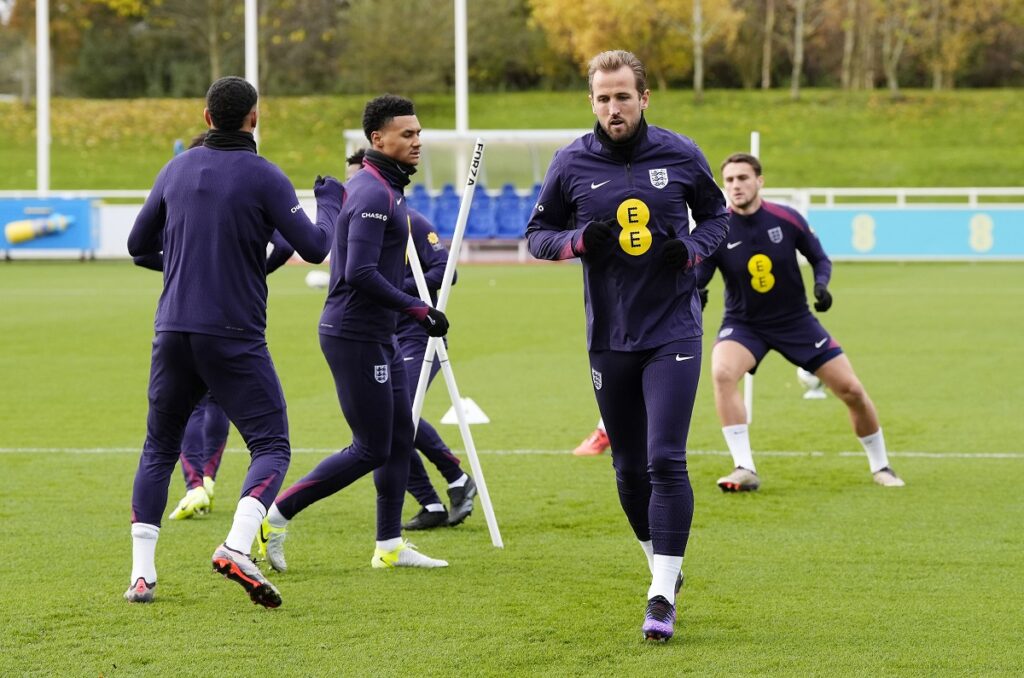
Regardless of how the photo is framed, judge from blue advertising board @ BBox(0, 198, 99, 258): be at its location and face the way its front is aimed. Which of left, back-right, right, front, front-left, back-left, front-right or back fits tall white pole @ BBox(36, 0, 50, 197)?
back

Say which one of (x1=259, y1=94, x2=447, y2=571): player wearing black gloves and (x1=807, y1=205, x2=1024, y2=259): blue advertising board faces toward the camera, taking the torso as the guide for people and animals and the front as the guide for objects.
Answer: the blue advertising board

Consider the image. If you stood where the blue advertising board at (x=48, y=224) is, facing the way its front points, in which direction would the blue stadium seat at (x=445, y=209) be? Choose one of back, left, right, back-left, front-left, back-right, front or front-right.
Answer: left

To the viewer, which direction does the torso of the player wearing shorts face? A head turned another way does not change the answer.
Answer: toward the camera

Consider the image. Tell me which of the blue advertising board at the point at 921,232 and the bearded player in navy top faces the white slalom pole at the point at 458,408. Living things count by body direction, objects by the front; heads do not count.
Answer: the blue advertising board

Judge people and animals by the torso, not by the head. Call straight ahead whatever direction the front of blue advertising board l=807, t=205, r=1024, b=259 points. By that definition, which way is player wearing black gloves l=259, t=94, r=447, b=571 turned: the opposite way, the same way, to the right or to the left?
to the left

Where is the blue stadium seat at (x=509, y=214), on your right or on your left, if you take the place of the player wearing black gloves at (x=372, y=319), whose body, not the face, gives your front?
on your left

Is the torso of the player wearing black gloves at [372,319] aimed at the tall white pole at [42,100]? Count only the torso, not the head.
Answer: no

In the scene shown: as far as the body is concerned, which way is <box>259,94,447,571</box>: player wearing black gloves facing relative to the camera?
to the viewer's right

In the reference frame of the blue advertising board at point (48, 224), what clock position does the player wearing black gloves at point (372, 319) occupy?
The player wearing black gloves is roughly at 12 o'clock from the blue advertising board.

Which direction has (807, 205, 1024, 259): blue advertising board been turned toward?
toward the camera

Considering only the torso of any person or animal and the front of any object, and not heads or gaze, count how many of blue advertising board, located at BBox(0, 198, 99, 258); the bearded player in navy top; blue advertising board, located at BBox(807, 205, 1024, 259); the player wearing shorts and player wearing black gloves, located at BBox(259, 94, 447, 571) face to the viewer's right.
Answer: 1

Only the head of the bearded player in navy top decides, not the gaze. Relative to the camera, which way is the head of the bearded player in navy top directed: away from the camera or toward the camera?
toward the camera

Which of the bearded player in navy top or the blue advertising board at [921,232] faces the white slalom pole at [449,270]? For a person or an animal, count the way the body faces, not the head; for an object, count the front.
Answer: the blue advertising board

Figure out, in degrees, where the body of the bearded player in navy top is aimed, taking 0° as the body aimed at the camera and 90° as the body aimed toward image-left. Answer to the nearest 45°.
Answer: approximately 0°

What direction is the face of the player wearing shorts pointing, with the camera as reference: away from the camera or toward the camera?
toward the camera
